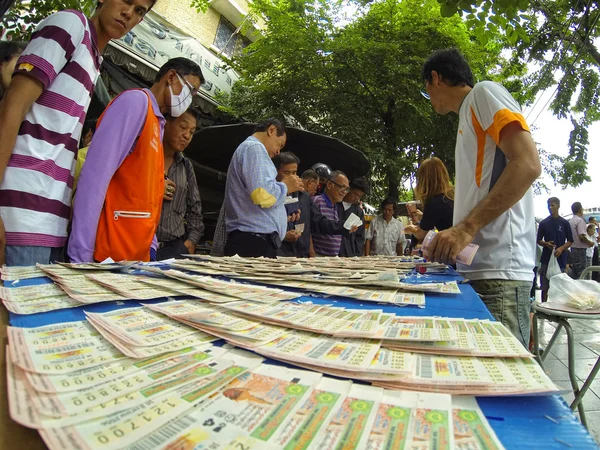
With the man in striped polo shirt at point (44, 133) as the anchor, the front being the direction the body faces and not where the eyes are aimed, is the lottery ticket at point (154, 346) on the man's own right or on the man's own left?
on the man's own right

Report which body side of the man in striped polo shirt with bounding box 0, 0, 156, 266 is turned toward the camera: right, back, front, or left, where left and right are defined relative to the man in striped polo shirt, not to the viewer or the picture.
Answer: right

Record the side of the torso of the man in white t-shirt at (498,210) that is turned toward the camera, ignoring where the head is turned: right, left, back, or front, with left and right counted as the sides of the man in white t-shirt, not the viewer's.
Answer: left

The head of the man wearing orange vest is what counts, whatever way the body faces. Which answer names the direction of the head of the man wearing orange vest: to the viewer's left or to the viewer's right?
to the viewer's right

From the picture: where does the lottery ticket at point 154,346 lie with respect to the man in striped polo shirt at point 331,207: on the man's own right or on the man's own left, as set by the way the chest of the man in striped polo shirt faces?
on the man's own right

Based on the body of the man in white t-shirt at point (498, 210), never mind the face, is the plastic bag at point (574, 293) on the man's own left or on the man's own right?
on the man's own right

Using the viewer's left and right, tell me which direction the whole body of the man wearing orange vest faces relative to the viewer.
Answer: facing to the right of the viewer
